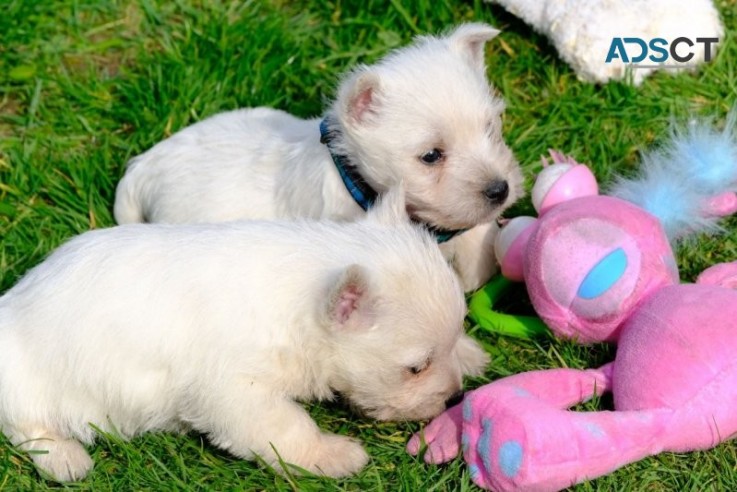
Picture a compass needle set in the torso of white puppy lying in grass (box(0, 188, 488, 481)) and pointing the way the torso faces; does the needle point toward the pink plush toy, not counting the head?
yes

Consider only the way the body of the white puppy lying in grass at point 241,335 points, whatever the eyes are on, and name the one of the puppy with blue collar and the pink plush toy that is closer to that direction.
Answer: the pink plush toy

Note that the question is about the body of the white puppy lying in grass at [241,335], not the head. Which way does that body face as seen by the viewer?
to the viewer's right

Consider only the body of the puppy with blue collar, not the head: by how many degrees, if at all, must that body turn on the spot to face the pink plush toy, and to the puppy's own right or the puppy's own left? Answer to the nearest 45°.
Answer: approximately 45° to the puppy's own right

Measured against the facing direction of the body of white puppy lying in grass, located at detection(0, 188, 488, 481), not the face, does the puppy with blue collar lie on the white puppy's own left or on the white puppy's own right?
on the white puppy's own left

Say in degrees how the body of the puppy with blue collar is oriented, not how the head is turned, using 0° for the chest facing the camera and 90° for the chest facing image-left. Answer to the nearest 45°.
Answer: approximately 270°

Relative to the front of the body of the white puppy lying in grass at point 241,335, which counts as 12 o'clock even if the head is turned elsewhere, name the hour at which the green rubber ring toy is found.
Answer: The green rubber ring toy is roughly at 11 o'clock from the white puppy lying in grass.

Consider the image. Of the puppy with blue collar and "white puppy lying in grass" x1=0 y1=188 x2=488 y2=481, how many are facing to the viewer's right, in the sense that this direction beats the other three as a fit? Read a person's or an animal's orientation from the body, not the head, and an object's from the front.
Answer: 2

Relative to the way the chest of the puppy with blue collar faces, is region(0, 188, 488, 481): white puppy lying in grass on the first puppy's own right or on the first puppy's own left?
on the first puppy's own right
